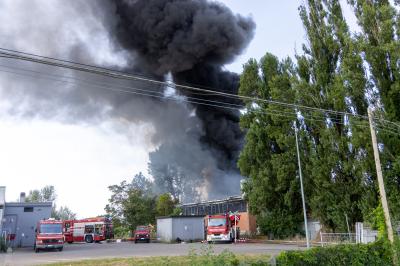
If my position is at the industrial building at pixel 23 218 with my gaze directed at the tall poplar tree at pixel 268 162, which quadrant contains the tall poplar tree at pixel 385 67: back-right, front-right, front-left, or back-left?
front-right

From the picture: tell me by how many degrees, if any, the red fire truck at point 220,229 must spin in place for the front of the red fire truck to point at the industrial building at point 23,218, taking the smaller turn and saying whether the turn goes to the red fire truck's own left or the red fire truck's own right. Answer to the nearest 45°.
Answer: approximately 45° to the red fire truck's own right

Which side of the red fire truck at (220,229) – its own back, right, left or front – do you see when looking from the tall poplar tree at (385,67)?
left

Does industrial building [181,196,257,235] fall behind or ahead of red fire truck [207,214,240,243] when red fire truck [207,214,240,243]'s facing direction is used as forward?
behind

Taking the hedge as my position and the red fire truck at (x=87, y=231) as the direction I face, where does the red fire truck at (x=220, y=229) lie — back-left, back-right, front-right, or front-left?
front-right

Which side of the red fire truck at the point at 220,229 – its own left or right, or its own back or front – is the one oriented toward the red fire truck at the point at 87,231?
right

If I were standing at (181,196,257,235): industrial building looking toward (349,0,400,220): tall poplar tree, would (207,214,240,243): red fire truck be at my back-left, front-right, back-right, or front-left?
front-right

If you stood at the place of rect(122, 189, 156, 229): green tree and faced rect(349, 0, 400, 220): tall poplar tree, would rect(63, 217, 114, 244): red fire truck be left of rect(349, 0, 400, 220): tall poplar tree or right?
right

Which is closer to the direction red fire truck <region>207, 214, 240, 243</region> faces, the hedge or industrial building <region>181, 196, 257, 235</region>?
the hedge

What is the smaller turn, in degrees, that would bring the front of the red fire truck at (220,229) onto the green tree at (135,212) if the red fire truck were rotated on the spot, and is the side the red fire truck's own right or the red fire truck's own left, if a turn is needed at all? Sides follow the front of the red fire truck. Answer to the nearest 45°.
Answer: approximately 90° to the red fire truck's own right

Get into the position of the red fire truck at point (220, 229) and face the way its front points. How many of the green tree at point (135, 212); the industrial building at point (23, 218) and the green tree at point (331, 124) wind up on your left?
1

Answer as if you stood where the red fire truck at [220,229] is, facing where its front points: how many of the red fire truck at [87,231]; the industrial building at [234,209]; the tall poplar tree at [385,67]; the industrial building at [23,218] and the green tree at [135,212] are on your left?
1
